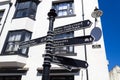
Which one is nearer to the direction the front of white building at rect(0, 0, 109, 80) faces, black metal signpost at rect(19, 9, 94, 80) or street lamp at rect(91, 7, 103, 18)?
the black metal signpost

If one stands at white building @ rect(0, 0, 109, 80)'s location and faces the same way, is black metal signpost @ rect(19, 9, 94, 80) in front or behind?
in front

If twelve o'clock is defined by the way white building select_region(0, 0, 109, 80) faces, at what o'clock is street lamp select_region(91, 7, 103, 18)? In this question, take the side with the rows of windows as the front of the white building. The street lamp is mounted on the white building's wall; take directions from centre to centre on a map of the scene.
The street lamp is roughly at 10 o'clock from the white building.

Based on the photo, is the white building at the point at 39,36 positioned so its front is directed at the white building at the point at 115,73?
no

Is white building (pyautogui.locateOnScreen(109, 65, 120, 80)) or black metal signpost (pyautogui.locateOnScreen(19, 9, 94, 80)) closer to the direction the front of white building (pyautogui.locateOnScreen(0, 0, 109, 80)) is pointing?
the black metal signpost

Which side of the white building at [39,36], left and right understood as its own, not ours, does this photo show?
front
